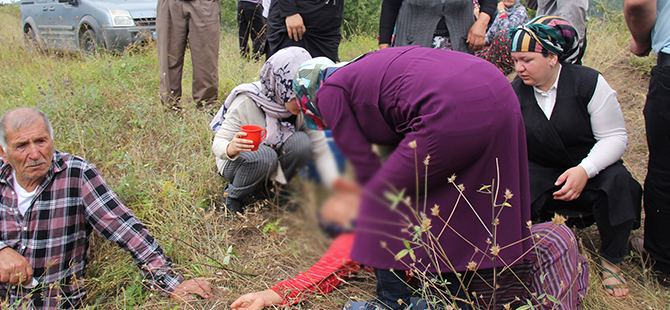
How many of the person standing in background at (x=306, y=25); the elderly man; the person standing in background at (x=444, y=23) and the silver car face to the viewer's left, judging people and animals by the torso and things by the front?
0

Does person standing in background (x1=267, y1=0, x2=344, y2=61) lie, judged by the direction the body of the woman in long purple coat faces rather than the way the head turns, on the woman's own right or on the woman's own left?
on the woman's own right

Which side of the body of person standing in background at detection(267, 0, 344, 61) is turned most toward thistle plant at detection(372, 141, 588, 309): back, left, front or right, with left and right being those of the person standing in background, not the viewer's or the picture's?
front

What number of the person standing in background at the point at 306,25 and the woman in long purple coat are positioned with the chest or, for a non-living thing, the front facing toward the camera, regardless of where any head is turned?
1

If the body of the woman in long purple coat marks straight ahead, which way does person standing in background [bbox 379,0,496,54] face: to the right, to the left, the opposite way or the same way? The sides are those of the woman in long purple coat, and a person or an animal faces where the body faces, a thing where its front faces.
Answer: to the left

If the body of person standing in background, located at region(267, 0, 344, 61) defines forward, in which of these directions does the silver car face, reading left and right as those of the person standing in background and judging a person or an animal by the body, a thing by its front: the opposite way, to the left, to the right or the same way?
to the left

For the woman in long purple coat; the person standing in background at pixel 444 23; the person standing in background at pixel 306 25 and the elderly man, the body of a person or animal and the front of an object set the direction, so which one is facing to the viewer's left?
the woman in long purple coat

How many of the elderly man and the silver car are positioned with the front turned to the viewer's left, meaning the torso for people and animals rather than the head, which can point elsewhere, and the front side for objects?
0

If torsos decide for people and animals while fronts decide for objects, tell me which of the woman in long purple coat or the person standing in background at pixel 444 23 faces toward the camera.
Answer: the person standing in background

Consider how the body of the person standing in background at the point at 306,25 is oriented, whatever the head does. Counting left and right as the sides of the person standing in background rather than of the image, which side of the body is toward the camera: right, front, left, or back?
front

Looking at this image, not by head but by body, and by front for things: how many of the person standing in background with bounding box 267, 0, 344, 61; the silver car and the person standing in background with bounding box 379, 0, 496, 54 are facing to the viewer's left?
0

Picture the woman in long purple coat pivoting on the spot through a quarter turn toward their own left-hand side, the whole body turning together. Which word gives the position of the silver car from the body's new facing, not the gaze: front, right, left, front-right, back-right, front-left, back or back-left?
back-right

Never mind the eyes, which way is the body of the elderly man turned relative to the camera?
toward the camera

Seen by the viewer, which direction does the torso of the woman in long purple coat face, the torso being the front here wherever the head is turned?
to the viewer's left

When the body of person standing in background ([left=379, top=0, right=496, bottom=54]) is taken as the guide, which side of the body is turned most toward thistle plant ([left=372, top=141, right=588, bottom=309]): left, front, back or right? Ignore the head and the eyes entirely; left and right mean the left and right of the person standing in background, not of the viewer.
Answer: front
